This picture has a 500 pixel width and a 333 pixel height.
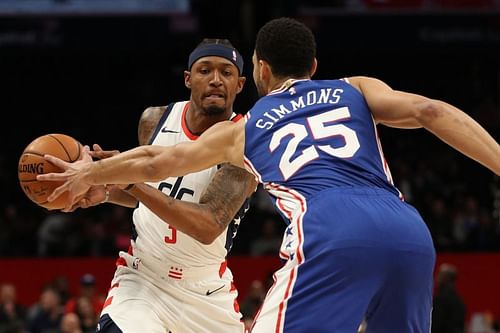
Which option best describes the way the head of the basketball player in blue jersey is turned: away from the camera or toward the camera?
away from the camera

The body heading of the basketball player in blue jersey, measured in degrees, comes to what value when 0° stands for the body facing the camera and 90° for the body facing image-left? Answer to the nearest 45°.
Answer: approximately 135°

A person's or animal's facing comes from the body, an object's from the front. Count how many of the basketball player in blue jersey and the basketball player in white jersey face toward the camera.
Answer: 1

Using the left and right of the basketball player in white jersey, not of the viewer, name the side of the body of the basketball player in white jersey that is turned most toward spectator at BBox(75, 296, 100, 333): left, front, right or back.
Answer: back

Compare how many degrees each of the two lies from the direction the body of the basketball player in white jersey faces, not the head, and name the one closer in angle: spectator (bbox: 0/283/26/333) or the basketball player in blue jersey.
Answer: the basketball player in blue jersey

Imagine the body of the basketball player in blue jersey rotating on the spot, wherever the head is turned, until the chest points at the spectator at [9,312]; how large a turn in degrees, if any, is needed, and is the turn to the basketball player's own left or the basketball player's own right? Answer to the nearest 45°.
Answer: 0° — they already face them

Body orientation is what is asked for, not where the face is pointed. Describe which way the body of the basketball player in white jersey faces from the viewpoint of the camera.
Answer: toward the camera
